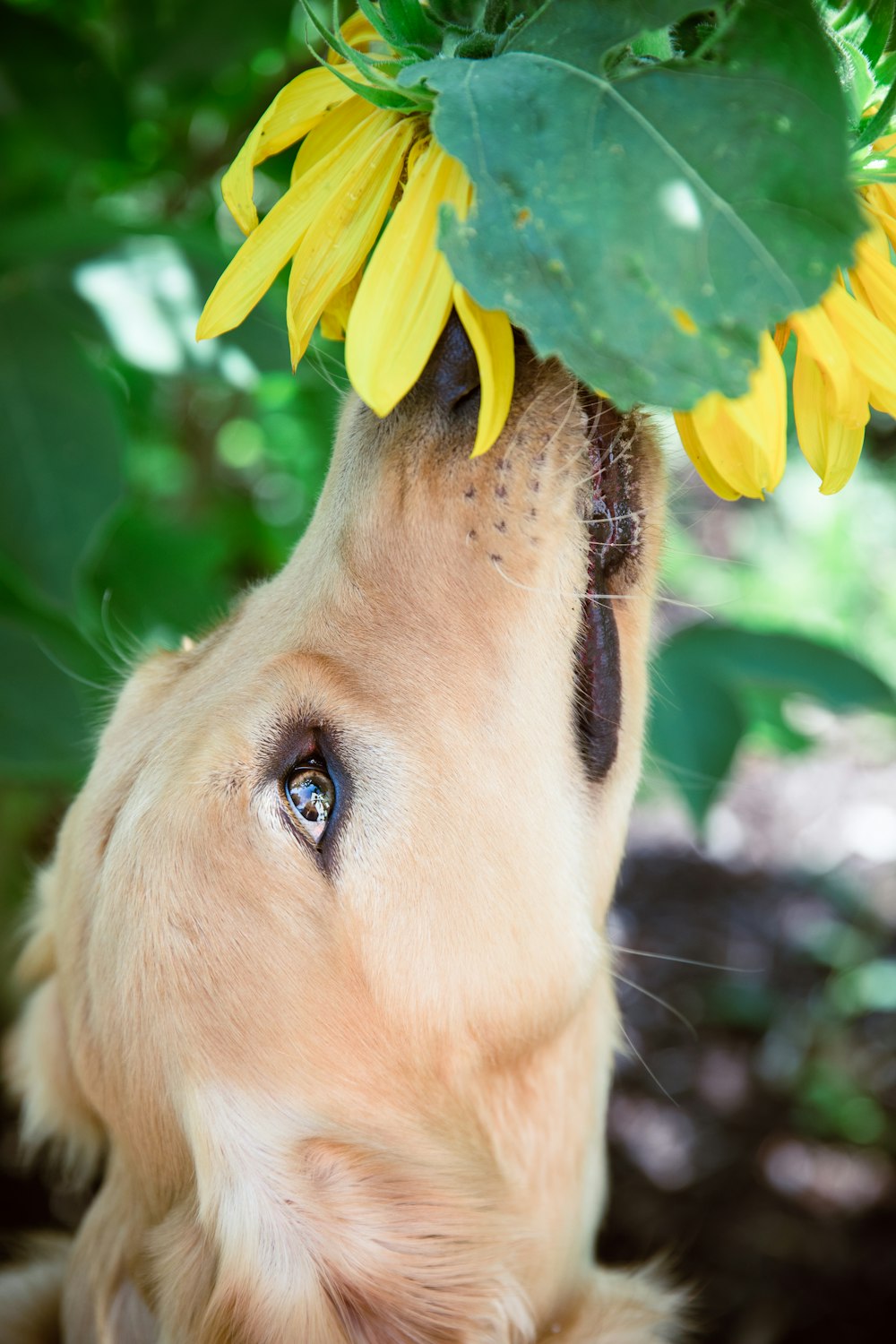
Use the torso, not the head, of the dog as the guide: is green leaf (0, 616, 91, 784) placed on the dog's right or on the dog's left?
on the dog's left

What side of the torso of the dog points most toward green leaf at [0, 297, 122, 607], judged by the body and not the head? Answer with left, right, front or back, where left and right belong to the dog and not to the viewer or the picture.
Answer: left

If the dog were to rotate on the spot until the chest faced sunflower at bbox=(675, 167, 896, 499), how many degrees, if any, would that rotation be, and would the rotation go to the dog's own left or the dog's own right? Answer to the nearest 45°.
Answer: approximately 45° to the dog's own right

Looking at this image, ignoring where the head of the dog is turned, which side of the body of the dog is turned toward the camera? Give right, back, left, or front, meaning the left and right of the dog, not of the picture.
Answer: right
